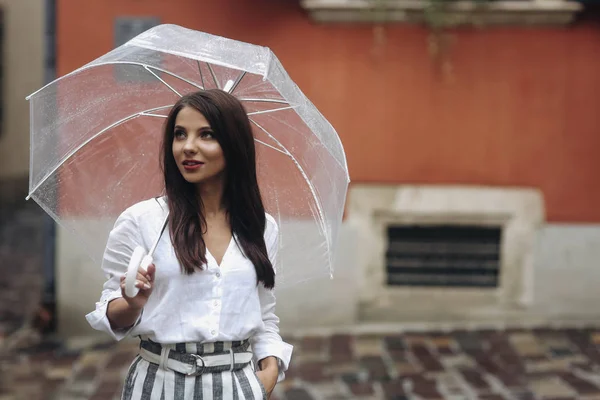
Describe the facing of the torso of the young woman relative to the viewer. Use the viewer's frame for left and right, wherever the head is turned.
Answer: facing the viewer
